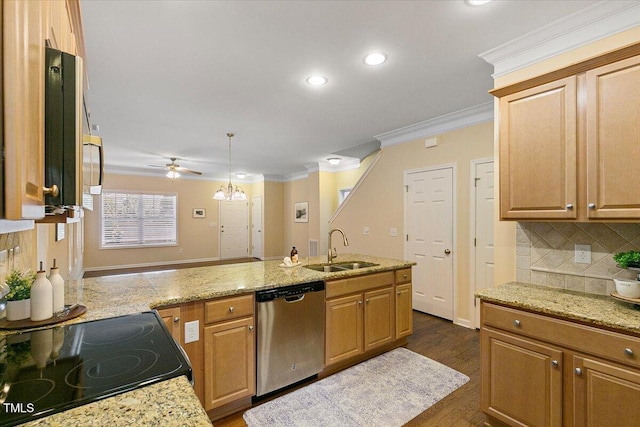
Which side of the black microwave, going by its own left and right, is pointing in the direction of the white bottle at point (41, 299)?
left

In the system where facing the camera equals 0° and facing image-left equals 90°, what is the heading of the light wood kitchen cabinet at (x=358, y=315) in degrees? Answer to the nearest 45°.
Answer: approximately 315°

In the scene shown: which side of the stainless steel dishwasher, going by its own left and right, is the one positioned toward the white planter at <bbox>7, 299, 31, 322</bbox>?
right

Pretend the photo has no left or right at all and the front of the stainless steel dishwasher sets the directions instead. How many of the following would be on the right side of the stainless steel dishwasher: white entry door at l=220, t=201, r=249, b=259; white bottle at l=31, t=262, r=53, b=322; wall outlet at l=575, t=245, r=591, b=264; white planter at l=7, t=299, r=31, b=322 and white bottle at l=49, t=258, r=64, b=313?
3

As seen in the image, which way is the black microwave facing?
to the viewer's right

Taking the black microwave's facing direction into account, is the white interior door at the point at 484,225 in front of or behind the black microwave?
in front

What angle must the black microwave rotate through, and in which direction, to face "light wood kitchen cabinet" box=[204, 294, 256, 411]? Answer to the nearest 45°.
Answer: approximately 45° to its left

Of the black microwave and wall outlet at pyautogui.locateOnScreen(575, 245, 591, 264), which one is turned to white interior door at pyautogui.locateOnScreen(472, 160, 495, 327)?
the black microwave

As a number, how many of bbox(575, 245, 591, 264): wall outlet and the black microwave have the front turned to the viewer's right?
1

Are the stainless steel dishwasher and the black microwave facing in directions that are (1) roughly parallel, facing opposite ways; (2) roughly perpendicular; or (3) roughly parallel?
roughly perpendicular

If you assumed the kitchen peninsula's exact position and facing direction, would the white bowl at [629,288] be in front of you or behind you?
in front

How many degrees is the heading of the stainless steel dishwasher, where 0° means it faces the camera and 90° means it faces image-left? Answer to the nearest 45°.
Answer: approximately 315°
